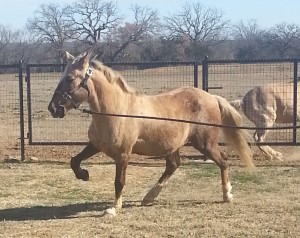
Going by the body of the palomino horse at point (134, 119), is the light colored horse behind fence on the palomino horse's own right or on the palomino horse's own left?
on the palomino horse's own right

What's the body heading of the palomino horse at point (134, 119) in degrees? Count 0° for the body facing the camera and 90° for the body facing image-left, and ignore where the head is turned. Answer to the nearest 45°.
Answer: approximately 90°
